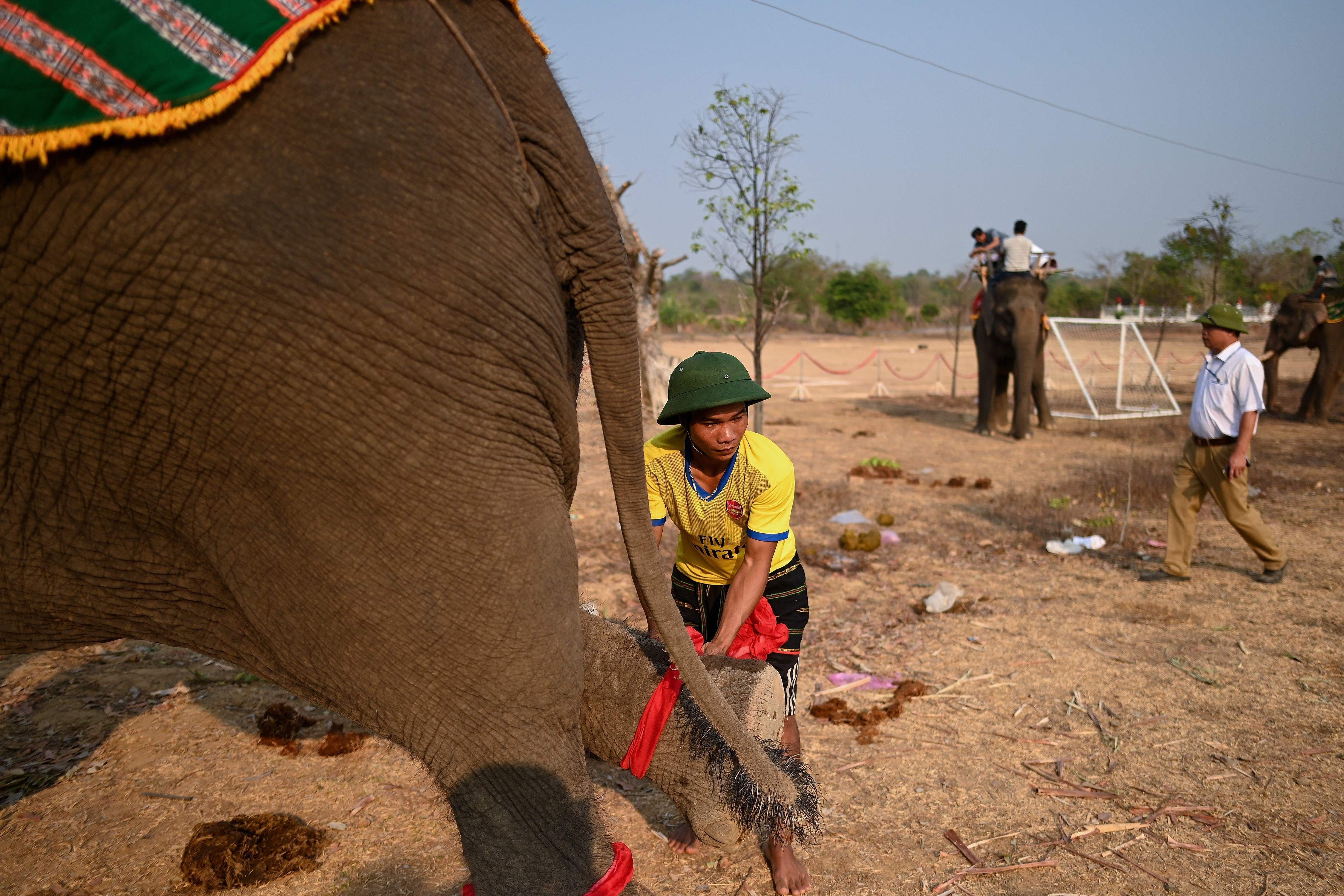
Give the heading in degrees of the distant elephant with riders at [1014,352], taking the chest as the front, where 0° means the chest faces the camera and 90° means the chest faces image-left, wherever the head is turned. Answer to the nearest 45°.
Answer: approximately 0°

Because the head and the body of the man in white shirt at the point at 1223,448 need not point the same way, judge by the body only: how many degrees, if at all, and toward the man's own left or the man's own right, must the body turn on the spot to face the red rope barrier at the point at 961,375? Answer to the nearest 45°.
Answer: approximately 90° to the man's own right

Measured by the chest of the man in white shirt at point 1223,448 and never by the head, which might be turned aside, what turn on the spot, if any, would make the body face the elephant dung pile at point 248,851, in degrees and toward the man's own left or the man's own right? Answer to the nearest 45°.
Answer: approximately 45° to the man's own left

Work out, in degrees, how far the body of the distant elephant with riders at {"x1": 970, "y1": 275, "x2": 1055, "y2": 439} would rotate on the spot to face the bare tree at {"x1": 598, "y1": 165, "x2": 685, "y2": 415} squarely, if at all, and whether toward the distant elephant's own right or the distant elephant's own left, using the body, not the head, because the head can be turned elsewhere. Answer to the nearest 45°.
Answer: approximately 45° to the distant elephant's own right

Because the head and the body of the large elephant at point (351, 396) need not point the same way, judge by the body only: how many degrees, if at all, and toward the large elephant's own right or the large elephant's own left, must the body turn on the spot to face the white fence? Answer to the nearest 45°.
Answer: approximately 135° to the large elephant's own right

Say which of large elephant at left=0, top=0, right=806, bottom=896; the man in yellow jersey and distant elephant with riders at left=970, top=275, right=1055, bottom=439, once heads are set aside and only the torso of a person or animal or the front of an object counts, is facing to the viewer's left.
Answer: the large elephant

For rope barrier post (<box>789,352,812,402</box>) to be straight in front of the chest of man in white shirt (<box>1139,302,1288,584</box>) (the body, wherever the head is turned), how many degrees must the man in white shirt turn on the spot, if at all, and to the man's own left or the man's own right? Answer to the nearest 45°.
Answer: approximately 45° to the man's own right

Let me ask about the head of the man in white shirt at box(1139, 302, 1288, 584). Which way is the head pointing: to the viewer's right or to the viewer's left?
to the viewer's left

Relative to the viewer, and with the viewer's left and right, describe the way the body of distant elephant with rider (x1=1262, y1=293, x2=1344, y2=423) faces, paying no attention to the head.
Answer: facing to the left of the viewer

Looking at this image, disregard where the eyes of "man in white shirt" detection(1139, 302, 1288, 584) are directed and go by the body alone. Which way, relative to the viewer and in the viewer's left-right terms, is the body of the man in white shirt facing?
facing to the left of the viewer
